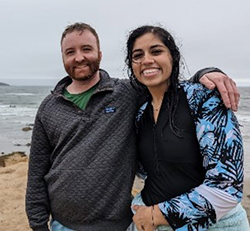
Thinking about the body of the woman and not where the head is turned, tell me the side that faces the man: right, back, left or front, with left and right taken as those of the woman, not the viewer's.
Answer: right

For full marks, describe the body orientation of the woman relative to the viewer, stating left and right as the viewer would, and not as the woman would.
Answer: facing the viewer and to the left of the viewer

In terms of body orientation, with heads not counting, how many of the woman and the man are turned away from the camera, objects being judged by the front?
0

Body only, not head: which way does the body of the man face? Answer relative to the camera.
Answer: toward the camera

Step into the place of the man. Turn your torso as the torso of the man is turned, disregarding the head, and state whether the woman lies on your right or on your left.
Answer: on your left
